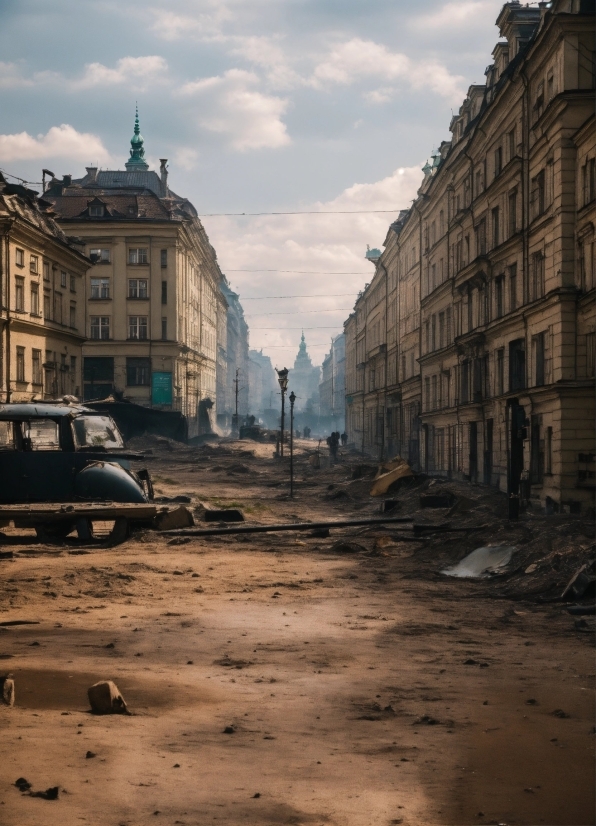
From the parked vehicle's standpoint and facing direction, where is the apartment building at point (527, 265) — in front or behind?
in front

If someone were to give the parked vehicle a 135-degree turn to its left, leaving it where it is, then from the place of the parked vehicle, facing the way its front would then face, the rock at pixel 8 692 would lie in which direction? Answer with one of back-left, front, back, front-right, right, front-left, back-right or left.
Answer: back-left

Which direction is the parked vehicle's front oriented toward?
to the viewer's right

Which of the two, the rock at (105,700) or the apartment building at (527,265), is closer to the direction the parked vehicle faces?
the apartment building

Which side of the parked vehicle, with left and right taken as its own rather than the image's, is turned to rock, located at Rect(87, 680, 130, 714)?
right
